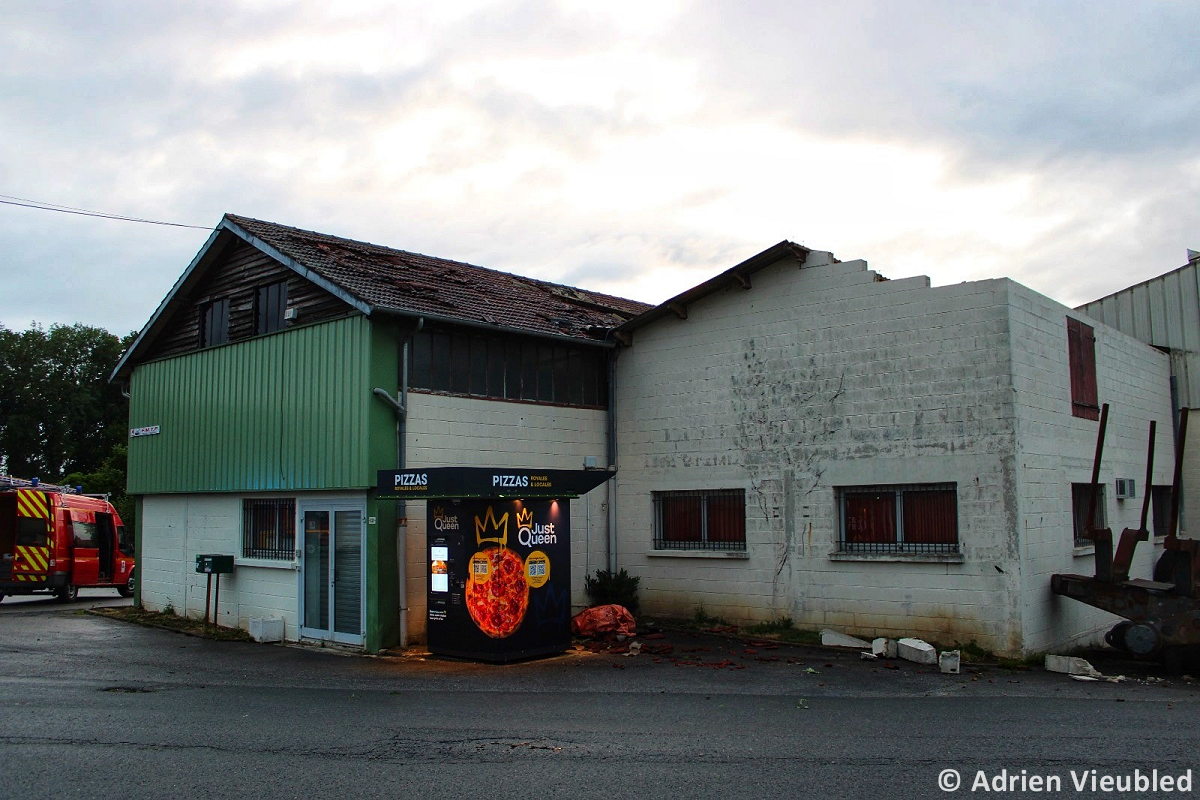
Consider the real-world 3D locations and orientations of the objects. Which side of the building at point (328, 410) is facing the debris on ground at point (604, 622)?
left

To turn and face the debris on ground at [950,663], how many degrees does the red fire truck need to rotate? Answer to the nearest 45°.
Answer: approximately 90° to its right

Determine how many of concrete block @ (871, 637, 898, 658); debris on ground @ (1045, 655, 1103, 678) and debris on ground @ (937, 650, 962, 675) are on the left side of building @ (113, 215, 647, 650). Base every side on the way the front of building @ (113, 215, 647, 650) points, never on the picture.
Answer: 3

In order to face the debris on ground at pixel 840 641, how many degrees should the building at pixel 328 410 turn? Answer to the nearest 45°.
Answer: approximately 90° to its left

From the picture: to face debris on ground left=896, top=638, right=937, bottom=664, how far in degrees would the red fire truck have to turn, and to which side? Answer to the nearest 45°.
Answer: approximately 90° to its right

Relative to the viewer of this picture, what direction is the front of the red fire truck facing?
facing away from the viewer and to the right of the viewer

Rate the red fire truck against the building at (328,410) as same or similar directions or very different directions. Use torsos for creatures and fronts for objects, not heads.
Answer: very different directions

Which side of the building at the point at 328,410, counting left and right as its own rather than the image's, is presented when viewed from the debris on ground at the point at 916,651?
left

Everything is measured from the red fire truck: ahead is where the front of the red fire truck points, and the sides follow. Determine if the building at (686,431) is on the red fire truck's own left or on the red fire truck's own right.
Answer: on the red fire truck's own right
